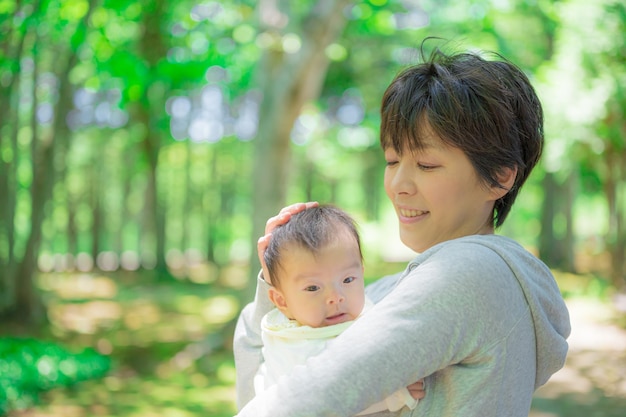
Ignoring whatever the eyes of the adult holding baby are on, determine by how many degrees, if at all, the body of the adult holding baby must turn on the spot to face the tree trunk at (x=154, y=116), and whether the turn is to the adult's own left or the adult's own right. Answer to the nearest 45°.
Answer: approximately 90° to the adult's own right

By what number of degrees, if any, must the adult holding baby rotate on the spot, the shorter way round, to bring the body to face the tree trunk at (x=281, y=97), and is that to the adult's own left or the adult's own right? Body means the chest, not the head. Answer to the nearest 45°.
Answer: approximately 90° to the adult's own right

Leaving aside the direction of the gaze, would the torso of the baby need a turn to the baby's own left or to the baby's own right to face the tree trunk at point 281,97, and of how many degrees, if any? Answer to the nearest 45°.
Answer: approximately 135° to the baby's own left

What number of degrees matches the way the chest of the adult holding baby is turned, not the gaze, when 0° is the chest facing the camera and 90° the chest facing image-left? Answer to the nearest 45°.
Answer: approximately 90°

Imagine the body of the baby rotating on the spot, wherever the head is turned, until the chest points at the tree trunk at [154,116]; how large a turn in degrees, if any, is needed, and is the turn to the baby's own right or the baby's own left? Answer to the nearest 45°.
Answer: approximately 135° to the baby's own left

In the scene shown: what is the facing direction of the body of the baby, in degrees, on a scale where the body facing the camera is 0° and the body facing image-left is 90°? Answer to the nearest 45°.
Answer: approximately 315°
